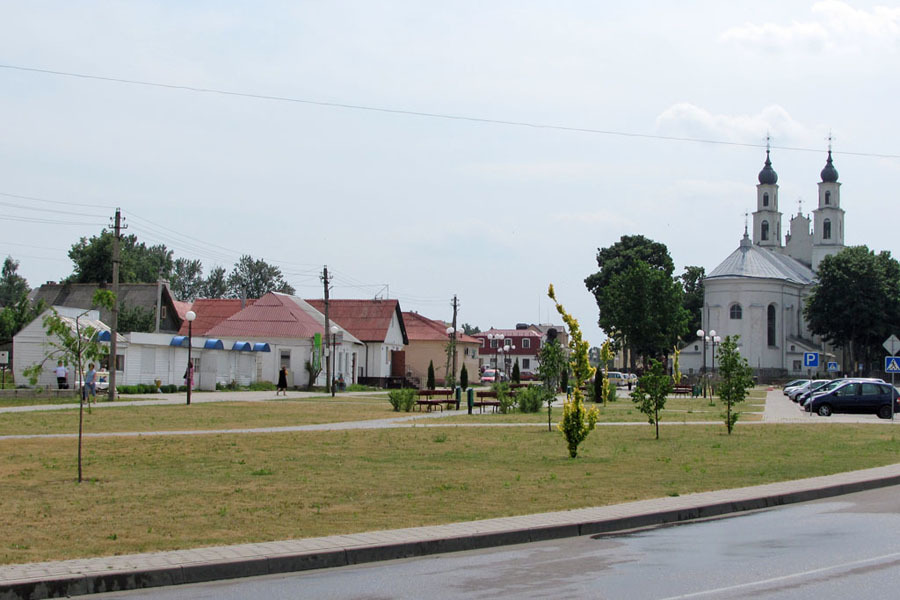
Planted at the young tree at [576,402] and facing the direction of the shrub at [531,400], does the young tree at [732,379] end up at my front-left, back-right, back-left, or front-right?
front-right

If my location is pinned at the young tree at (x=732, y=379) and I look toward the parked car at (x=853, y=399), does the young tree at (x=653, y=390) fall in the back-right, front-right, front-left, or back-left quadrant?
back-left

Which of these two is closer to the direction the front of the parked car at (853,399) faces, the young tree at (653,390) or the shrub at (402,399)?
the shrub

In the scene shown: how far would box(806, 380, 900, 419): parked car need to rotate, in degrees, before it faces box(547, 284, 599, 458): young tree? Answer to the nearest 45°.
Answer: approximately 90° to its left

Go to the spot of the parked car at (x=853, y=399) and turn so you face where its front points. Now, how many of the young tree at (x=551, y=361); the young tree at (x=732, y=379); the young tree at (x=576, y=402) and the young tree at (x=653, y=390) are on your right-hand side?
0

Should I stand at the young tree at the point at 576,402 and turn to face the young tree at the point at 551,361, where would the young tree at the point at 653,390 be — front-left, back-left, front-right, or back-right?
front-right

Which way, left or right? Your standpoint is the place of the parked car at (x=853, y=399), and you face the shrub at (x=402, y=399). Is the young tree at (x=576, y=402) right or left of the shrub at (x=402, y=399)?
left

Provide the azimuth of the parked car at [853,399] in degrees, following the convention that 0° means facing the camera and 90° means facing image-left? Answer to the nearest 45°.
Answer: approximately 90°

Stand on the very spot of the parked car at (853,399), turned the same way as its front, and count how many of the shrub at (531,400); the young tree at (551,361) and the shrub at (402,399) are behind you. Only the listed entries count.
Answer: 0

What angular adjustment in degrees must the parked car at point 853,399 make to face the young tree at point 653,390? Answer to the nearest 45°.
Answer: approximately 90° to its left

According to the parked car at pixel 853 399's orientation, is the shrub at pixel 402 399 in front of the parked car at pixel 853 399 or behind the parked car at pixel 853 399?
in front

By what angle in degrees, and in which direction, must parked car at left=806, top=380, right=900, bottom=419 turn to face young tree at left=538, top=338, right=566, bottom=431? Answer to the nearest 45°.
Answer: approximately 45° to its left
